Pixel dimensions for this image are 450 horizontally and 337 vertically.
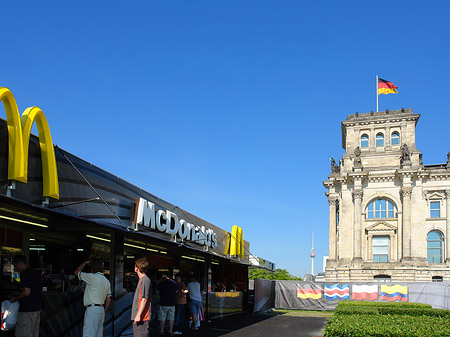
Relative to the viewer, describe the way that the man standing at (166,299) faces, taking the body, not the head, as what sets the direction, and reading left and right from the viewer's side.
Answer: facing away from the viewer

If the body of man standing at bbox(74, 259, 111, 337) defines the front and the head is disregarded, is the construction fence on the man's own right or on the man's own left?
on the man's own right

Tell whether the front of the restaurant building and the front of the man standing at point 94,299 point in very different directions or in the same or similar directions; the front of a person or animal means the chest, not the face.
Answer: very different directions

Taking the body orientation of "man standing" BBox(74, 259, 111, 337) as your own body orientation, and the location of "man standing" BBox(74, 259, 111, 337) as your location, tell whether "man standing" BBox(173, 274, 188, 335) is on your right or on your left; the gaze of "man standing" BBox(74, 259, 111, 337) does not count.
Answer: on your right

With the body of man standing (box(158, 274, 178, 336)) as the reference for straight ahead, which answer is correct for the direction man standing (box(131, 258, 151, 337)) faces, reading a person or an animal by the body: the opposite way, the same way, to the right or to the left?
to the left

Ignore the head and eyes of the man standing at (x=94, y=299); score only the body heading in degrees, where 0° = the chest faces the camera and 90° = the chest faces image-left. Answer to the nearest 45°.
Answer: approximately 135°

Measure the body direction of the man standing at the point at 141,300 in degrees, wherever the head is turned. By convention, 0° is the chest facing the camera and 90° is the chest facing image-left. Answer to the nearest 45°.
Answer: approximately 90°

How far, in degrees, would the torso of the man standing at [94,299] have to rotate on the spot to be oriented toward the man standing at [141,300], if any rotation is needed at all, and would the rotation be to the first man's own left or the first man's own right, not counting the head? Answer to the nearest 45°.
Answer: approximately 135° to the first man's own right

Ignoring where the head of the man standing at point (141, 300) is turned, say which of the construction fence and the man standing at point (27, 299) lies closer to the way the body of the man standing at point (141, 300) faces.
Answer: the man standing
